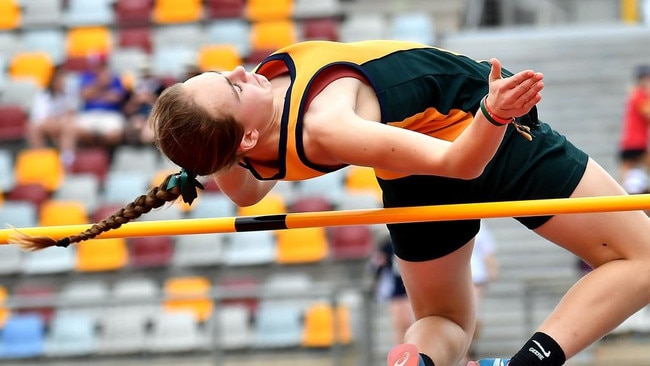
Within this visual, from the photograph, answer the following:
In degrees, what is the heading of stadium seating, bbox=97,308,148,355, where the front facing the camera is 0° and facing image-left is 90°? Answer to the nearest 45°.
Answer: approximately 0°

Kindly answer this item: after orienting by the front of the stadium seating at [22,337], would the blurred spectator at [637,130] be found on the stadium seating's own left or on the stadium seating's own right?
on the stadium seating's own left

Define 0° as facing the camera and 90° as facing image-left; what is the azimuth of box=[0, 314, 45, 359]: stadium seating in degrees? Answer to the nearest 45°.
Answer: approximately 0°

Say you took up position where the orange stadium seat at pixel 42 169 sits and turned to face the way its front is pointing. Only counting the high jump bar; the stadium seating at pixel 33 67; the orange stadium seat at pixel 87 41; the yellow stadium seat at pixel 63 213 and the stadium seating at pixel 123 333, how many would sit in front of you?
3

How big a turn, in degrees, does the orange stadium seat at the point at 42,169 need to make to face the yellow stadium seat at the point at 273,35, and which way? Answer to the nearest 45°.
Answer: approximately 90° to its left
